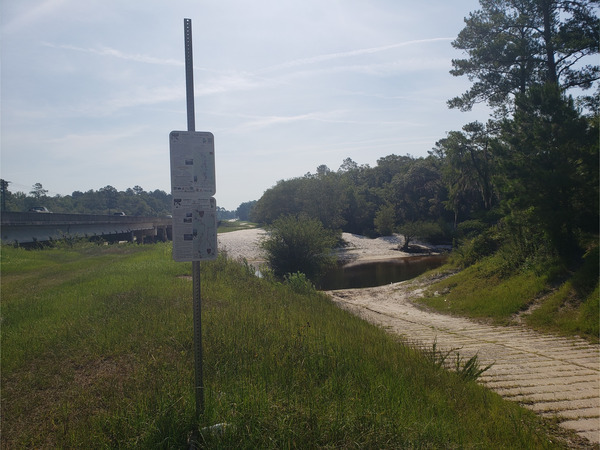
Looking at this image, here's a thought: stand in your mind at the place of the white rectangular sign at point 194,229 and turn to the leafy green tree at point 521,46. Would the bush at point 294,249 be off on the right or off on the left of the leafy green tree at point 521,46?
left

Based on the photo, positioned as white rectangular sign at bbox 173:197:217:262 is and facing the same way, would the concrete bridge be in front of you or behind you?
behind

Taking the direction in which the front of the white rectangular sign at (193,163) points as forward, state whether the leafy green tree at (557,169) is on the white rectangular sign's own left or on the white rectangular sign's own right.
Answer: on the white rectangular sign's own left

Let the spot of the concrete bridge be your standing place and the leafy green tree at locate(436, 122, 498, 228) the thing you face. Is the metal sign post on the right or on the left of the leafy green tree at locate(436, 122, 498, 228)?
right

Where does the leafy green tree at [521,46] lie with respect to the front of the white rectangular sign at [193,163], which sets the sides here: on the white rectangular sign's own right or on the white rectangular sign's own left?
on the white rectangular sign's own left

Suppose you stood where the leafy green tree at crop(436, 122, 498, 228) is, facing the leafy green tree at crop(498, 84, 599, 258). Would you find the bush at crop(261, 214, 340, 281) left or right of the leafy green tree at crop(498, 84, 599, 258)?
right

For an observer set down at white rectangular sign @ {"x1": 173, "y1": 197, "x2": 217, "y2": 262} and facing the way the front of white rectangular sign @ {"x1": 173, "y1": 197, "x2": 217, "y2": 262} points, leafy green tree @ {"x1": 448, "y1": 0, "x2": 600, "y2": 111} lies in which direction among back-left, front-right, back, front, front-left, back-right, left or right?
back-left

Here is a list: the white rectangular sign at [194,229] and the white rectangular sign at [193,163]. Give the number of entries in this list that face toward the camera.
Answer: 2

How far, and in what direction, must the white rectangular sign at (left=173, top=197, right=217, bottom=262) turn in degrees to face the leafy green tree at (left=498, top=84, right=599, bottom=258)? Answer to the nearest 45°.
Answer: approximately 135° to its left

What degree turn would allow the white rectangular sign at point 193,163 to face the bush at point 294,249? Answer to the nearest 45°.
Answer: approximately 180°

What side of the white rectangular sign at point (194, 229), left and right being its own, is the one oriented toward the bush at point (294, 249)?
back

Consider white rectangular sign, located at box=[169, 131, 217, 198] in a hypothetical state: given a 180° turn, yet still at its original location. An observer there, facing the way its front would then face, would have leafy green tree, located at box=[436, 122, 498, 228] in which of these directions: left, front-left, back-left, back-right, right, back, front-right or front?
front-right

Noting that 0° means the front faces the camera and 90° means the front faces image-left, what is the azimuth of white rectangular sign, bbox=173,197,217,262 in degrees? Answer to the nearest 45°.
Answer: approximately 0°
